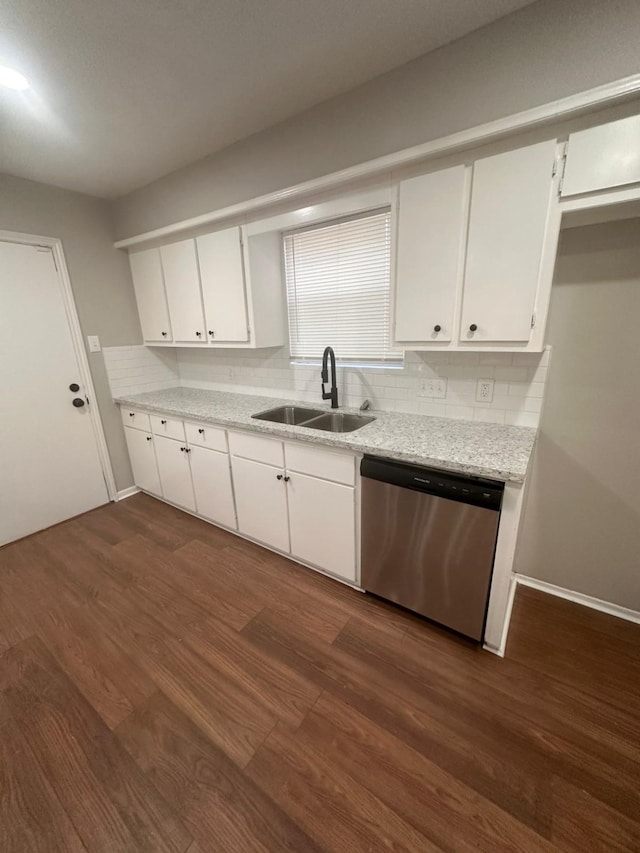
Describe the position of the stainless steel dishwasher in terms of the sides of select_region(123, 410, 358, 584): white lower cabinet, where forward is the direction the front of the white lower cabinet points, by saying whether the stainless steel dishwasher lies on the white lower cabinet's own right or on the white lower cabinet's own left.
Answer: on the white lower cabinet's own left

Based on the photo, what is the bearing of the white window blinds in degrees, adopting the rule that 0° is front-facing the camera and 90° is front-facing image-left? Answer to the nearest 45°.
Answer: approximately 45°

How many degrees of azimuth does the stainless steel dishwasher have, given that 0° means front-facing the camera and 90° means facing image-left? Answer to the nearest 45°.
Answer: approximately 45°

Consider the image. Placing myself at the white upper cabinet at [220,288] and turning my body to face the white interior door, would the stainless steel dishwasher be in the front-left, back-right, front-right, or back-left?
back-left

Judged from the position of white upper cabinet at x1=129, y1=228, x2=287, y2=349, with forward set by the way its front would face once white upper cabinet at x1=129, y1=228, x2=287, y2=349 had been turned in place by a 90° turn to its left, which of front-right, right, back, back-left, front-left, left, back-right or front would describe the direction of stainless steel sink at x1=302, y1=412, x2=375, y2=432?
front

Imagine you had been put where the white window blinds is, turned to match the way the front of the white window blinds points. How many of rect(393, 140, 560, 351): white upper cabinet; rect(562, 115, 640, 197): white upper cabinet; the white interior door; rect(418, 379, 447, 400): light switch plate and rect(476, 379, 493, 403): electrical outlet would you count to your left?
4

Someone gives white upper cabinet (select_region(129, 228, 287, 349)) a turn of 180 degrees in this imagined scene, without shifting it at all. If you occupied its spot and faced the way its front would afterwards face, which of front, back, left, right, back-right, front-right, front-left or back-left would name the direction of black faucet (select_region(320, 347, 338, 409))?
right

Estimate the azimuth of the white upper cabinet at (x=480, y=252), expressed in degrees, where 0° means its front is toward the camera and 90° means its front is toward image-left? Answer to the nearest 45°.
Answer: approximately 45°

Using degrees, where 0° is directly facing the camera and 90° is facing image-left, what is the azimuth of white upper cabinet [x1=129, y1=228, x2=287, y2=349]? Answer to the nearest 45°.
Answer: approximately 45°

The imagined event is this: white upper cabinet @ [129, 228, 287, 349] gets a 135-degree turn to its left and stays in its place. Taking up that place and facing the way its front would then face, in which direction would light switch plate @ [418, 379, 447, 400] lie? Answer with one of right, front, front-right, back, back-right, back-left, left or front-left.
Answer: front-right

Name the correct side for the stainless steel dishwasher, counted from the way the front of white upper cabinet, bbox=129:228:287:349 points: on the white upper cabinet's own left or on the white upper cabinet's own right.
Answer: on the white upper cabinet's own left
